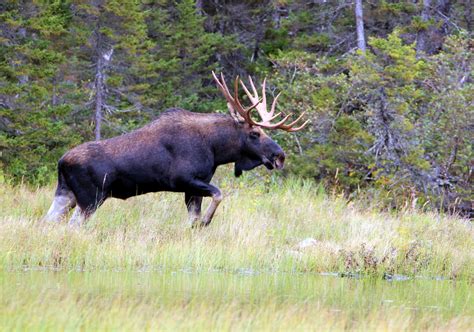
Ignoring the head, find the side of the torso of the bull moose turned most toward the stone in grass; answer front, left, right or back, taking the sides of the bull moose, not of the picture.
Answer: right

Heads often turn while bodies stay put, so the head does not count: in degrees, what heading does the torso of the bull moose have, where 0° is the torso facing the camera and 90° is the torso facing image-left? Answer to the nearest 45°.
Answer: approximately 270°
